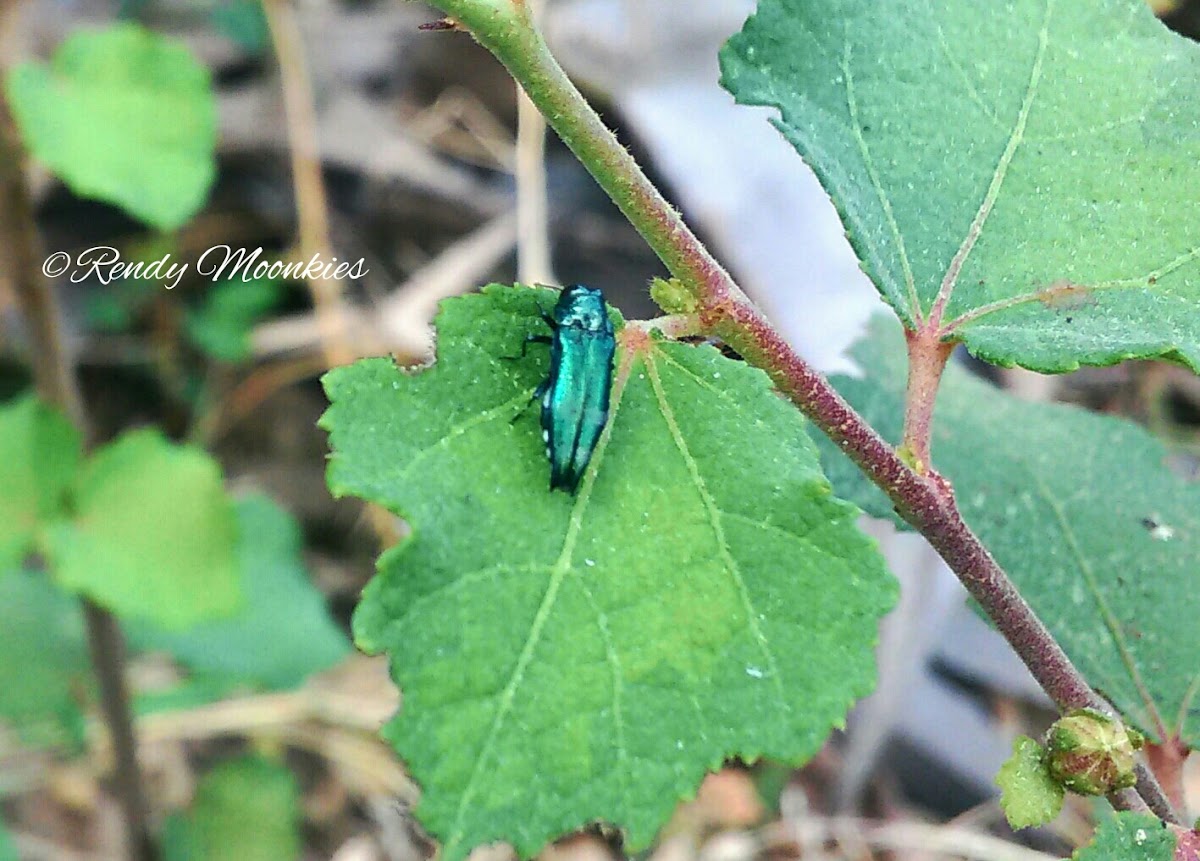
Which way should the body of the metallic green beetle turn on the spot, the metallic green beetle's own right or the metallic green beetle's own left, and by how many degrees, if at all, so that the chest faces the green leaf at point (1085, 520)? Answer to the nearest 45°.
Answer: approximately 45° to the metallic green beetle's own right

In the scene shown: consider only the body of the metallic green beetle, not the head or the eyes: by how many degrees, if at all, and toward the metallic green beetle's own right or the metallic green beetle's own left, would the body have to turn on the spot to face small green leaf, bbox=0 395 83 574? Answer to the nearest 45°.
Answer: approximately 45° to the metallic green beetle's own left

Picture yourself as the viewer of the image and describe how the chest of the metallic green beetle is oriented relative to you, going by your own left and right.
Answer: facing away from the viewer

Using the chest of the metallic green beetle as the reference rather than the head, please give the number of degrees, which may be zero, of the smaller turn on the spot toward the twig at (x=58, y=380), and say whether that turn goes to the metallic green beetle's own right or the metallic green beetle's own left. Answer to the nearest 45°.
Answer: approximately 45° to the metallic green beetle's own left

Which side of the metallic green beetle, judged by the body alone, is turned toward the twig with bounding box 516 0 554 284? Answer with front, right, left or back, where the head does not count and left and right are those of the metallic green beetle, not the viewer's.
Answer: front

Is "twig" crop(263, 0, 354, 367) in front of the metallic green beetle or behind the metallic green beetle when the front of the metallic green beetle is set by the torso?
in front
